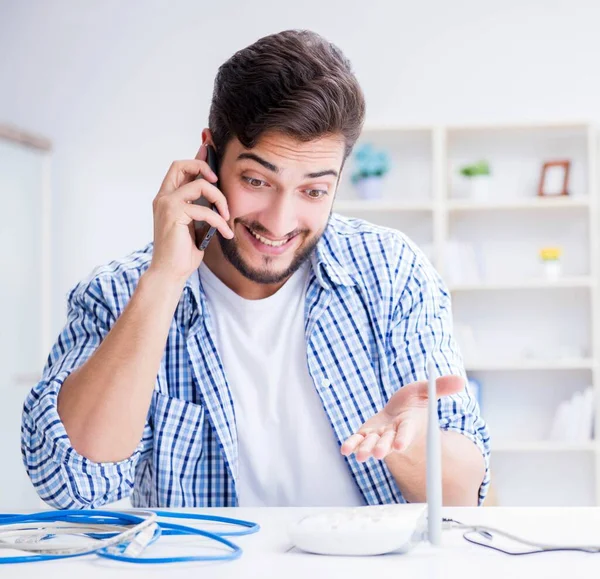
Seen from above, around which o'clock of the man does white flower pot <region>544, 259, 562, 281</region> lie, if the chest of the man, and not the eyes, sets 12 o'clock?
The white flower pot is roughly at 7 o'clock from the man.

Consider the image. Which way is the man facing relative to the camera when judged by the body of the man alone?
toward the camera

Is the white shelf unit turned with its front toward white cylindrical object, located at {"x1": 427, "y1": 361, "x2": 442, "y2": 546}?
yes

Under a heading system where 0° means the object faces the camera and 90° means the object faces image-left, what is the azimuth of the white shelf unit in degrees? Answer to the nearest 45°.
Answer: approximately 0°

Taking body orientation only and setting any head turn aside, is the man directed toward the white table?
yes

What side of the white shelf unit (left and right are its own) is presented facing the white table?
front

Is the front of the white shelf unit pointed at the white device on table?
yes

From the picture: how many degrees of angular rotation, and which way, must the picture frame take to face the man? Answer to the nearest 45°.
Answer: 0° — it already faces them

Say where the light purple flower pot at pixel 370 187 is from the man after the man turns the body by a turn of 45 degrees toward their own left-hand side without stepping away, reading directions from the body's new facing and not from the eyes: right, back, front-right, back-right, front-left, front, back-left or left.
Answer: back-left

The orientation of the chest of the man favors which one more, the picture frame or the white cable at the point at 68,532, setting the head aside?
the white cable

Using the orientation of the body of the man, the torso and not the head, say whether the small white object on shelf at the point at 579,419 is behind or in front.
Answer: behind
